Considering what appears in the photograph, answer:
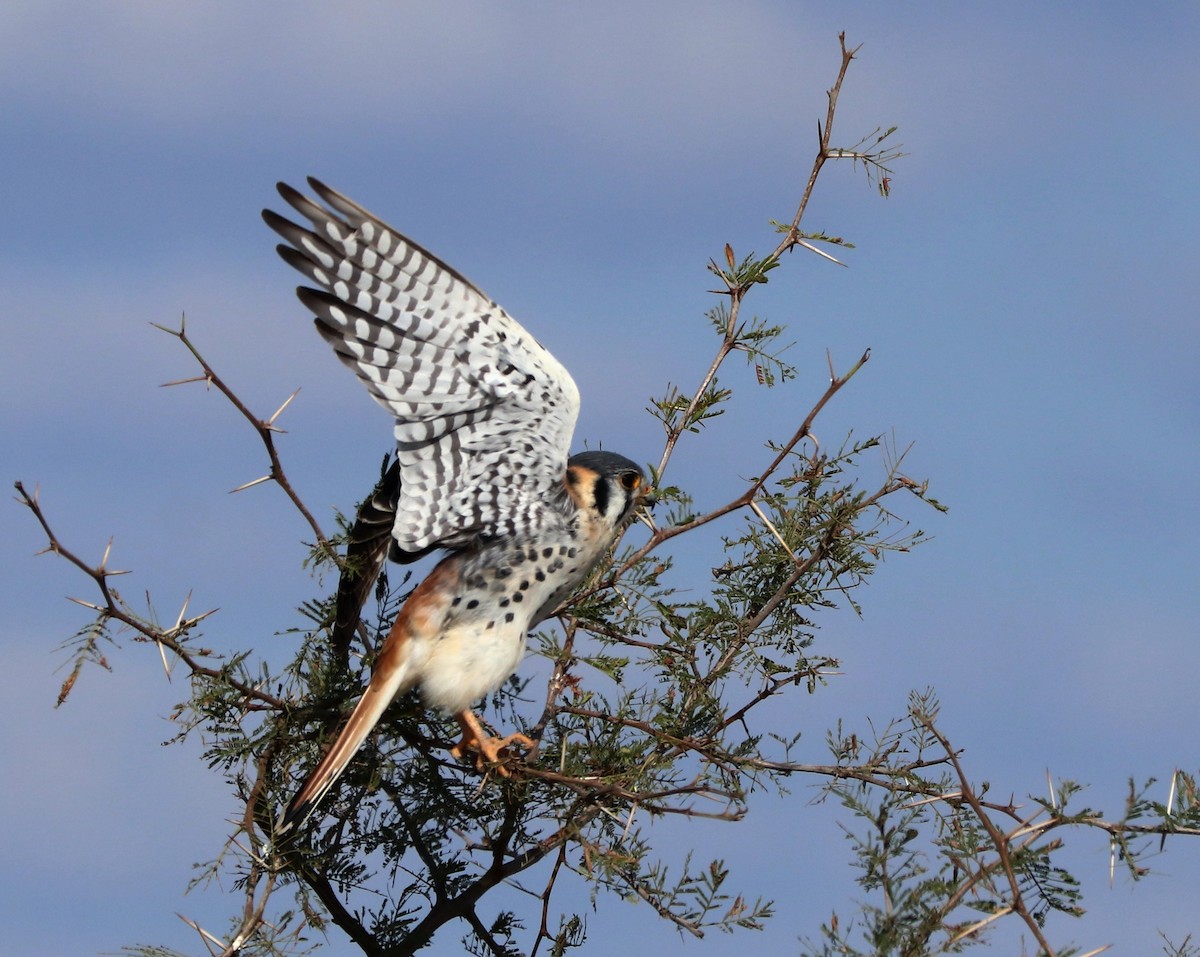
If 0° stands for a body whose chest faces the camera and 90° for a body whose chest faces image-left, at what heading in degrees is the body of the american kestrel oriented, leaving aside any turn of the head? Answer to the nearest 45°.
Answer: approximately 270°
